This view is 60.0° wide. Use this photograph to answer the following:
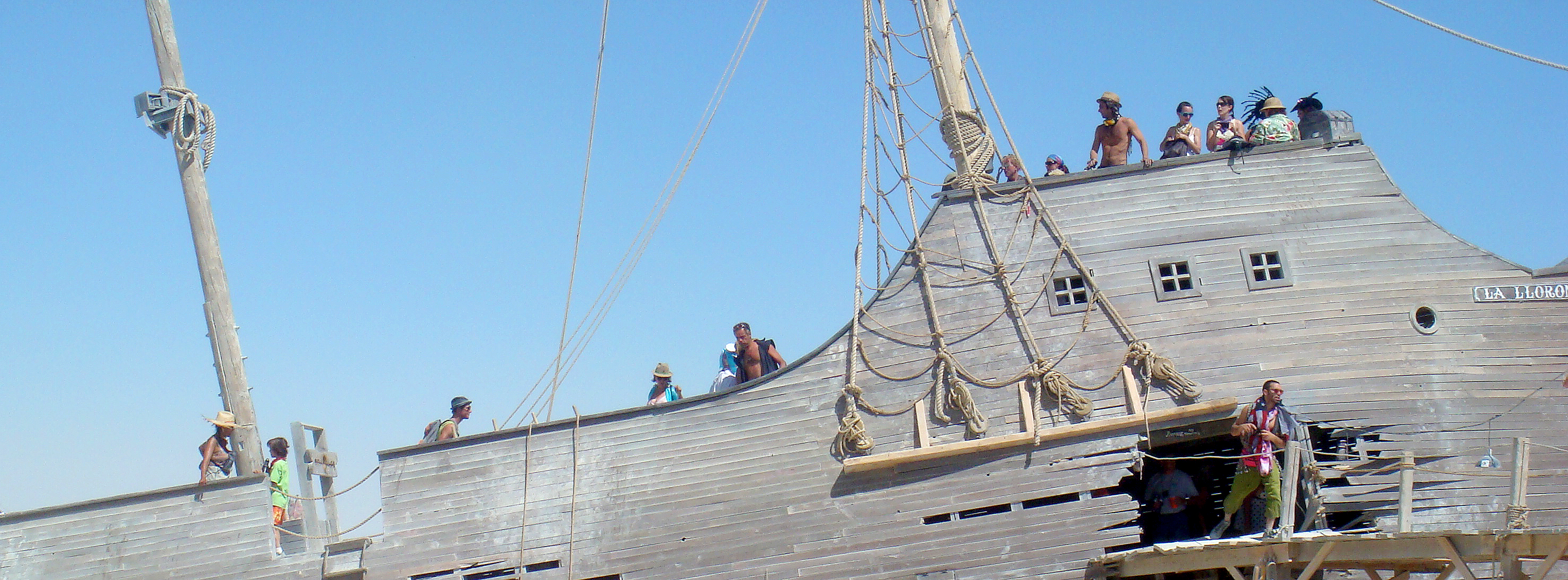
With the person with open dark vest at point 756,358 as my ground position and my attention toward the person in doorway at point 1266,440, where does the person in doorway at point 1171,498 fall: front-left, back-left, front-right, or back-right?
front-left

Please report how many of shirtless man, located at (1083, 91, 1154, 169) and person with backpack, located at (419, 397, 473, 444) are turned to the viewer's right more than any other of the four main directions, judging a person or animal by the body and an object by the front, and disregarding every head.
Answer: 1

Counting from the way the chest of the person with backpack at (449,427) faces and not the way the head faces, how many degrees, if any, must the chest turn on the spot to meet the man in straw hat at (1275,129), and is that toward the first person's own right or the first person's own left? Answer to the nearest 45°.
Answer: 0° — they already face them

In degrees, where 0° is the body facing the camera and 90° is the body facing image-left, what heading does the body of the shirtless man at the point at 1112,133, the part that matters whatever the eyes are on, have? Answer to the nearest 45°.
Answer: approximately 45°

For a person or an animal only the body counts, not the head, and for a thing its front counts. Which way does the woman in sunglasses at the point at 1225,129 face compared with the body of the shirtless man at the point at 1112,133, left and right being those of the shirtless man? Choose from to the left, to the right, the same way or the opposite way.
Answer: the same way

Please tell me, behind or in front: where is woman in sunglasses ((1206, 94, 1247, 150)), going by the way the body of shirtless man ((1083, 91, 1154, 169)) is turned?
behind

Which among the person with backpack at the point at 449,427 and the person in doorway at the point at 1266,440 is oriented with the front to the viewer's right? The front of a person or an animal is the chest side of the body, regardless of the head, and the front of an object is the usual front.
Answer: the person with backpack

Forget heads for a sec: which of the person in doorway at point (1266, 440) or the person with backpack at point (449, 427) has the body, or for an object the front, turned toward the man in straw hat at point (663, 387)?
the person with backpack

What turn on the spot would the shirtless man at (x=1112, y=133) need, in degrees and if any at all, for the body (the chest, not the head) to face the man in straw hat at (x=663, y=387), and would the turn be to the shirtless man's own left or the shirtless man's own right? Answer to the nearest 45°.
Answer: approximately 45° to the shirtless man's own right

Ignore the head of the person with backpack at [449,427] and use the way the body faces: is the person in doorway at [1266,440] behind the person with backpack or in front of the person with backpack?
in front

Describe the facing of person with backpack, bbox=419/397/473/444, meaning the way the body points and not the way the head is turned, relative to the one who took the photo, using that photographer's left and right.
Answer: facing to the right of the viewer

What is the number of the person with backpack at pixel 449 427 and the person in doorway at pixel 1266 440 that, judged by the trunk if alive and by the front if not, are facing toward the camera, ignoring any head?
1

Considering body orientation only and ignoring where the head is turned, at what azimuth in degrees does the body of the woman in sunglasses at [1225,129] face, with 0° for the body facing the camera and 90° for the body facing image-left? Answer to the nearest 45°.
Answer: approximately 45°

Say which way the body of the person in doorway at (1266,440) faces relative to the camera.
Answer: toward the camera
